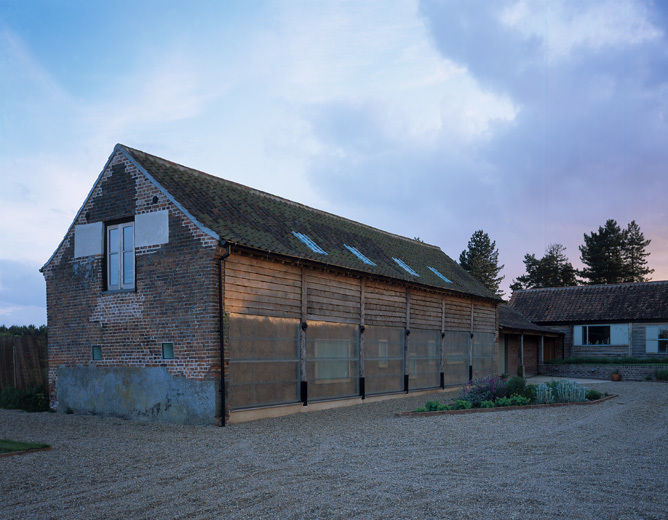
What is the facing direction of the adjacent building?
toward the camera

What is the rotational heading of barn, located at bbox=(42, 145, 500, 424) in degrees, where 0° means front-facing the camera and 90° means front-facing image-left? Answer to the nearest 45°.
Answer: approximately 315°

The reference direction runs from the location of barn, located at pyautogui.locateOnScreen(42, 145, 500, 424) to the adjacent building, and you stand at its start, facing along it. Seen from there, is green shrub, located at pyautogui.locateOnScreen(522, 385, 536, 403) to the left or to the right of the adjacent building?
right

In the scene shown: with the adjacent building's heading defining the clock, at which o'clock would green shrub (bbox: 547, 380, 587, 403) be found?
The green shrub is roughly at 12 o'clock from the adjacent building.

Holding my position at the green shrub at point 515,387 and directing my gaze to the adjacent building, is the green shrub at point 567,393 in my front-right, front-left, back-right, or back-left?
front-right

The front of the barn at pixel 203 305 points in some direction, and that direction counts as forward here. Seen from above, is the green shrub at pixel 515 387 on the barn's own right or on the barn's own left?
on the barn's own left

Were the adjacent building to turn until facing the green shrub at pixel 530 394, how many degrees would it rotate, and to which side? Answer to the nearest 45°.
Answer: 0° — it already faces it

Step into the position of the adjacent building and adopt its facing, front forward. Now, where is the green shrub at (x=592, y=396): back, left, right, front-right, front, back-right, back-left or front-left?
front

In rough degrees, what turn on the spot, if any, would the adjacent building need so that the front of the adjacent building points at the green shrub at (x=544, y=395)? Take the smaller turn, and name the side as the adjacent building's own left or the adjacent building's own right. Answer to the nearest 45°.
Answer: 0° — it already faces it

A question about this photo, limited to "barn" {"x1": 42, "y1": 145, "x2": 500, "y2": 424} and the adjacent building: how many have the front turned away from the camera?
0

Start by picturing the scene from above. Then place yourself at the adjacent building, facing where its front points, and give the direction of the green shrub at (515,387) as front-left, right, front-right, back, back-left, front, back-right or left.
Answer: front
